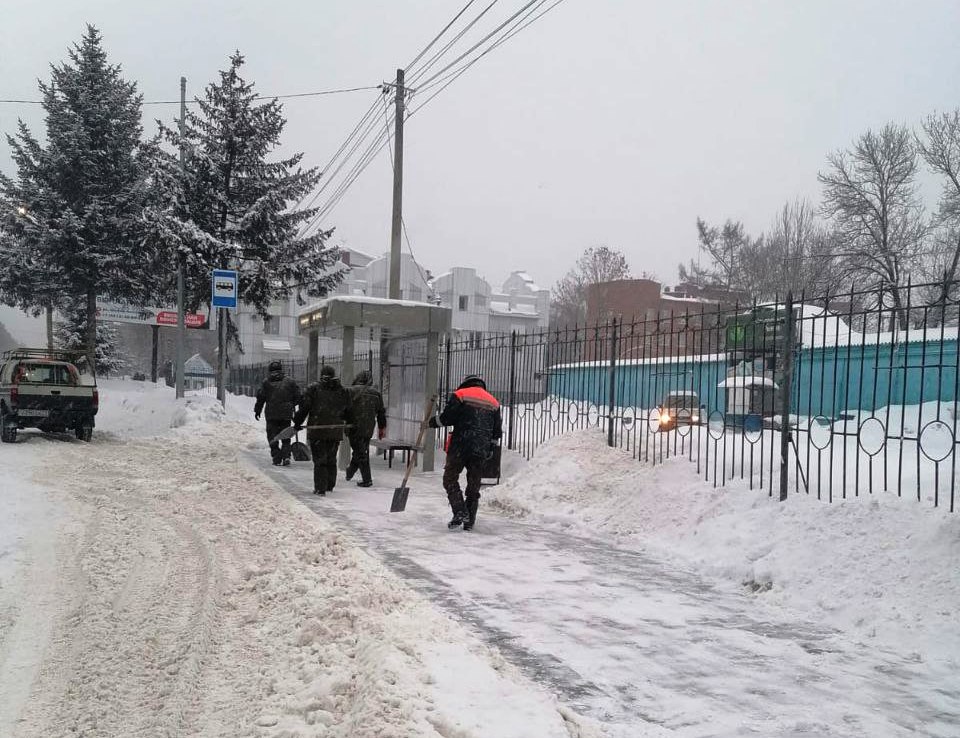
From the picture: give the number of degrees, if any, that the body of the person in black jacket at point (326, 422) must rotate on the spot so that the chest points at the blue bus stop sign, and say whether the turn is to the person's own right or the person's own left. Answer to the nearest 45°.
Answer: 0° — they already face it

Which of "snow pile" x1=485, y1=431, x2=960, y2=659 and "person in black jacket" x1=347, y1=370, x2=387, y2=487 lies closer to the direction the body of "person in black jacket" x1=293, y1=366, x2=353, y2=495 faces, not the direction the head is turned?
the person in black jacket

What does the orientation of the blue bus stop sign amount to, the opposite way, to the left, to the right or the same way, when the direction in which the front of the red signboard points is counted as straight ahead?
the same way

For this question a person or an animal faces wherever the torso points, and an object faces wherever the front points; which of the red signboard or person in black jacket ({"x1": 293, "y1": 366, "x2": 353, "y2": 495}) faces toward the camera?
the red signboard

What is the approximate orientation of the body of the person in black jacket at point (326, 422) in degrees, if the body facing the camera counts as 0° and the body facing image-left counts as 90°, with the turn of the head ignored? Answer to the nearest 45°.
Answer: approximately 180°

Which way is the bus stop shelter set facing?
to the viewer's left

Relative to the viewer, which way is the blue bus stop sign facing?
toward the camera

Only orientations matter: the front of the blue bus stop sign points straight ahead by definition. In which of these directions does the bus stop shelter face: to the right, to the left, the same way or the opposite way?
to the right

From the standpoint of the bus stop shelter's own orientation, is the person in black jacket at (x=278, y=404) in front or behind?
in front

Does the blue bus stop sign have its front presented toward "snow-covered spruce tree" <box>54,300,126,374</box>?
no

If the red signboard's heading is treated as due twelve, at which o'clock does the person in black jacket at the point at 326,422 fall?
The person in black jacket is roughly at 12 o'clock from the red signboard.

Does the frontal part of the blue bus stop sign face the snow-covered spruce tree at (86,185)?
no

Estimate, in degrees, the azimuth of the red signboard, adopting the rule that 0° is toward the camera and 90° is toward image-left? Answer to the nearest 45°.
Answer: approximately 0°

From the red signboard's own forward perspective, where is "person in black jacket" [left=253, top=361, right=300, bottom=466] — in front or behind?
in front

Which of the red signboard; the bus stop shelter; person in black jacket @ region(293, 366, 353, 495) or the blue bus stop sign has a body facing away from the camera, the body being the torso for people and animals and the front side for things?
the person in black jacket

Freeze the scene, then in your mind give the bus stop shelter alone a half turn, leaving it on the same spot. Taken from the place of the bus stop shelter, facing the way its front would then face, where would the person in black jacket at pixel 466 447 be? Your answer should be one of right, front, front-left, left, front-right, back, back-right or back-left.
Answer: right
